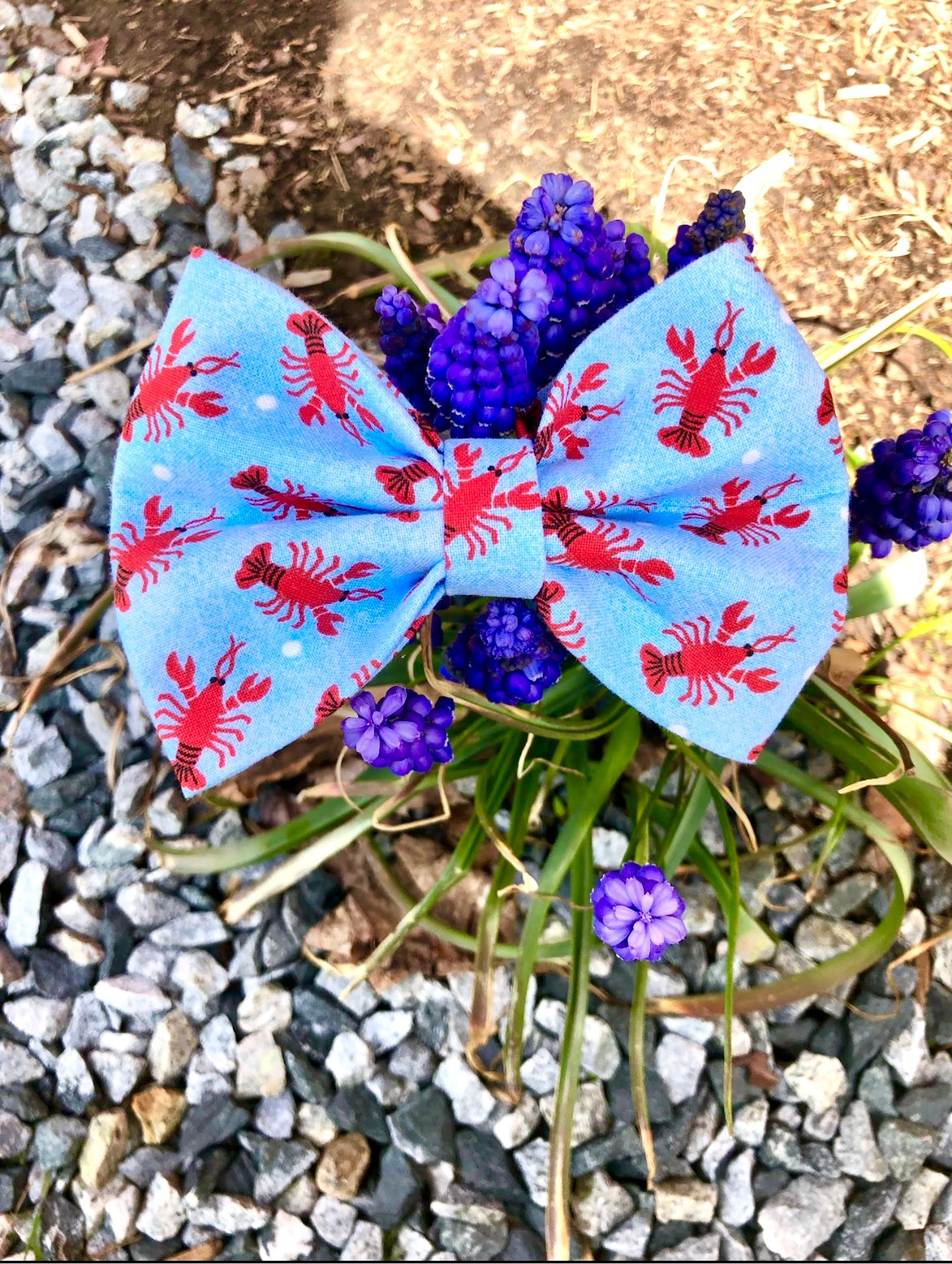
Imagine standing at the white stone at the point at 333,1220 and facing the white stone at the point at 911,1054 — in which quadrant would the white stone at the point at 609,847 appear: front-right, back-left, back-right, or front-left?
front-left

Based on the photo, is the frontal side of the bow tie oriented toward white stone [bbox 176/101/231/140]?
no

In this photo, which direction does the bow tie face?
toward the camera
